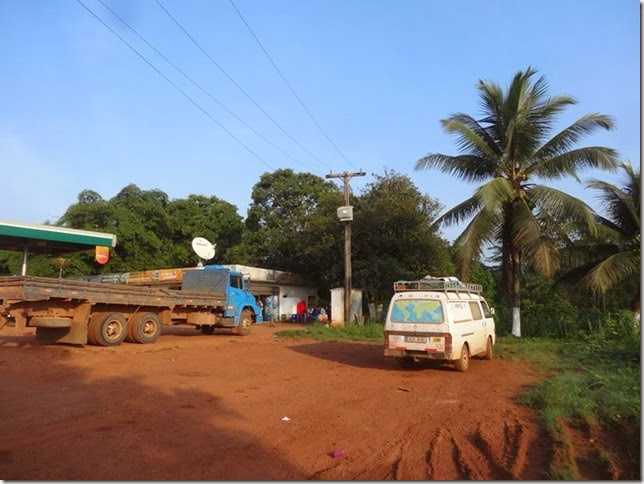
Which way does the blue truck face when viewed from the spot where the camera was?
facing away from the viewer and to the right of the viewer

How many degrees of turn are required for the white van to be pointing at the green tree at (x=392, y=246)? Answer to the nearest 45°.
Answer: approximately 45° to its left

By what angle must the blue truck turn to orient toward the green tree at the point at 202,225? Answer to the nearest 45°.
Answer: approximately 45° to its left

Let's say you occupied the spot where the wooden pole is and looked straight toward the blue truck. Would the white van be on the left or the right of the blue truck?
left

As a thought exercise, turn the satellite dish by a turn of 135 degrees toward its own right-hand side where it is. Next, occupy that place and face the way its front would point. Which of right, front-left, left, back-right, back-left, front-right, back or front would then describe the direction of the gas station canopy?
front

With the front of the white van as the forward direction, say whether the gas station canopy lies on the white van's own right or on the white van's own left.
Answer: on the white van's own left

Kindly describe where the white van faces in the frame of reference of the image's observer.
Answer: facing away from the viewer and to the right of the viewer

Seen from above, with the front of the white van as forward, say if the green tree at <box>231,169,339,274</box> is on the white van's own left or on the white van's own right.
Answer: on the white van's own left

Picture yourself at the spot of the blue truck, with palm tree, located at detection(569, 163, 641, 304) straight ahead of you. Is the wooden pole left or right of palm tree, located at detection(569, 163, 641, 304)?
left

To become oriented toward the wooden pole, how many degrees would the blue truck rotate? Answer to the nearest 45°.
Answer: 0° — it already faces it
